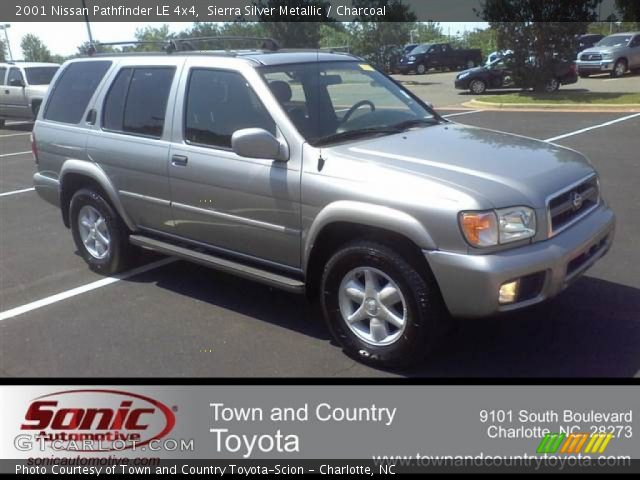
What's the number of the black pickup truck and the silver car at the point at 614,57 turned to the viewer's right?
0

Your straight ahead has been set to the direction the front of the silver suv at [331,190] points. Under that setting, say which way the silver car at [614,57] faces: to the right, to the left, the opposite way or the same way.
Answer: to the right

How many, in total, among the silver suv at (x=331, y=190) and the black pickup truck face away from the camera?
0

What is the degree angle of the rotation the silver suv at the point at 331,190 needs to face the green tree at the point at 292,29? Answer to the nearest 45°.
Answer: approximately 135° to its left

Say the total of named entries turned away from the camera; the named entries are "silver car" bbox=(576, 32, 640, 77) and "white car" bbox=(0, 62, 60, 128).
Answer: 0

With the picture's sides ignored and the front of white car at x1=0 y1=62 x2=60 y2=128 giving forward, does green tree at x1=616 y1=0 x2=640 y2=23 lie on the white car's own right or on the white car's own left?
on the white car's own left

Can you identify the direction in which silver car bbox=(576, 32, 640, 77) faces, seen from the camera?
facing the viewer and to the left of the viewer

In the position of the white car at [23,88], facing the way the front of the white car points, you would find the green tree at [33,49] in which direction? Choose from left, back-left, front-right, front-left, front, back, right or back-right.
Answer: back-left

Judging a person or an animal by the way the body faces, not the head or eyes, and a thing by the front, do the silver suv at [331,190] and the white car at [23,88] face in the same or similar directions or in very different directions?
same or similar directions
